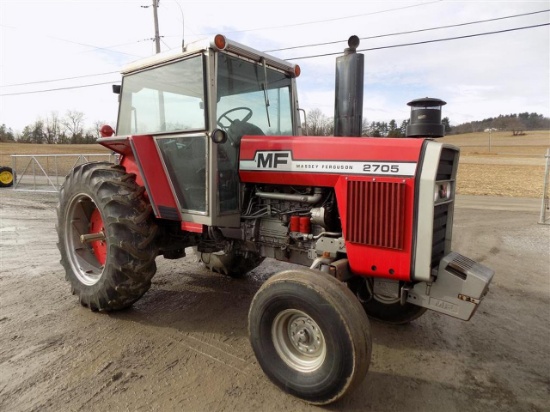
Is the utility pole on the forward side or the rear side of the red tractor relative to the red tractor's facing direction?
on the rear side

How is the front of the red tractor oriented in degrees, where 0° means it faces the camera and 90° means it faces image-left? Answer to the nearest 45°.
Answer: approximately 315°
